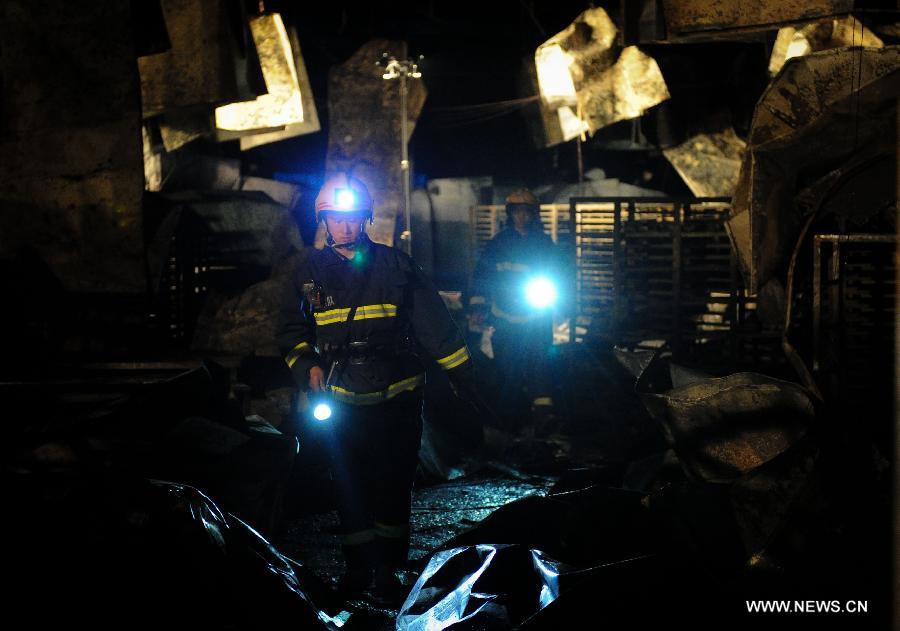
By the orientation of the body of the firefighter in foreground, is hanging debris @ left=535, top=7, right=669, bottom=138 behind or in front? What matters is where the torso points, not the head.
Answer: behind

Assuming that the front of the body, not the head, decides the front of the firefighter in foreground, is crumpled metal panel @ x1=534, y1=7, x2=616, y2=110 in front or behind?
behind

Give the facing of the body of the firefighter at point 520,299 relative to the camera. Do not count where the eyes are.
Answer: toward the camera

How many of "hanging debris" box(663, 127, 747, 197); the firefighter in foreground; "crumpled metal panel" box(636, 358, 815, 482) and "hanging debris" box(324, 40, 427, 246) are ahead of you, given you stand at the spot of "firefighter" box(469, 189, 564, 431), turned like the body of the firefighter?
2

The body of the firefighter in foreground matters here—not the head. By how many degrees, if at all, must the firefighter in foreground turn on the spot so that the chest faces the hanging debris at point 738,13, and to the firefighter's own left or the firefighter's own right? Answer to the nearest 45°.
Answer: approximately 135° to the firefighter's own left

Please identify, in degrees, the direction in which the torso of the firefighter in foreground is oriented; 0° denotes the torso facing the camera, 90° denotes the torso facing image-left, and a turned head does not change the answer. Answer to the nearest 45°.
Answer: approximately 0°

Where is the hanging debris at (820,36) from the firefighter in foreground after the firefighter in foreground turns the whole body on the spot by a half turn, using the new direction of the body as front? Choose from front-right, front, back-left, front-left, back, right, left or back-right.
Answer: front-right

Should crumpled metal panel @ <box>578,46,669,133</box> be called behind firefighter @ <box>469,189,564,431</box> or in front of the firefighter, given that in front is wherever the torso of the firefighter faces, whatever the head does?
behind

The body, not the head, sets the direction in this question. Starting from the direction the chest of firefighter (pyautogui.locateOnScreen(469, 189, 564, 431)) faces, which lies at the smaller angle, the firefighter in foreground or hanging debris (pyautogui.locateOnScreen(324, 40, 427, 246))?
the firefighter in foreground

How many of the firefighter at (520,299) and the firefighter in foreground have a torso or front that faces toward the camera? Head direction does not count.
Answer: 2

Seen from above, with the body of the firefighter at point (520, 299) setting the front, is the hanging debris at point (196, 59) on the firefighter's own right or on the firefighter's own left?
on the firefighter's own right

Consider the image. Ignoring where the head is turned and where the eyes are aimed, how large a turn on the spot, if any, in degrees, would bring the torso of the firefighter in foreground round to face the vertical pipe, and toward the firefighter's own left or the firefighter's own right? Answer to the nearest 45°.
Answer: approximately 135° to the firefighter's own left
